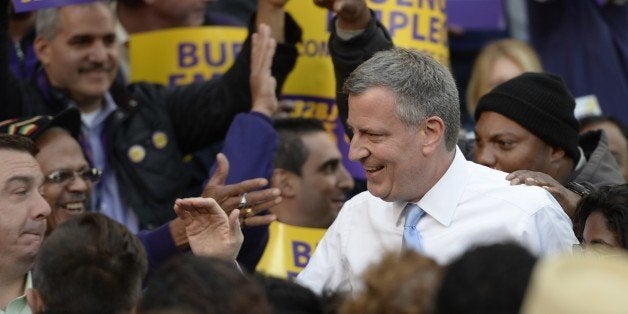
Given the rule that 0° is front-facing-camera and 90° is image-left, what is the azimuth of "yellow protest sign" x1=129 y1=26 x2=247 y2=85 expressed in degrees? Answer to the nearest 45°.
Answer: approximately 0°

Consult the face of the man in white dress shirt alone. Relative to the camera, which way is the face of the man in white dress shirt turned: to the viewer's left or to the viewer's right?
to the viewer's left

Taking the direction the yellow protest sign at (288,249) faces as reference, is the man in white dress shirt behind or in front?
in front

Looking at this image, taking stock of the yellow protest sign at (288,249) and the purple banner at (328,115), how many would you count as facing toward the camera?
2

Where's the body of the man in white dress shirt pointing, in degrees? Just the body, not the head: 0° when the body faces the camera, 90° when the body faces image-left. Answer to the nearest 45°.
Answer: approximately 45°

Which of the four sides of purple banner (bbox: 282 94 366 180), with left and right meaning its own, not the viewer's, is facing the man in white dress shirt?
front

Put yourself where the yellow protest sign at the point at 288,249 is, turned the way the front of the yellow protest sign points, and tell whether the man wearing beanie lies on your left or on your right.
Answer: on your left

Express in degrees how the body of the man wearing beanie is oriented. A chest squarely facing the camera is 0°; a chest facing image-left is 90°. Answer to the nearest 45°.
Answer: approximately 45°

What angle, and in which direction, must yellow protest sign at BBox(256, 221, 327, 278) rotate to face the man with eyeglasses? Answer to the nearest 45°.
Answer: approximately 90° to its right

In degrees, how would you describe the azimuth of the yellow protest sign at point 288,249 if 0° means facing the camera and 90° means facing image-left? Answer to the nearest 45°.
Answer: approximately 0°

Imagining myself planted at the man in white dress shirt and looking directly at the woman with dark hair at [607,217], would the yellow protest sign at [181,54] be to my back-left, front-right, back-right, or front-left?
back-left
